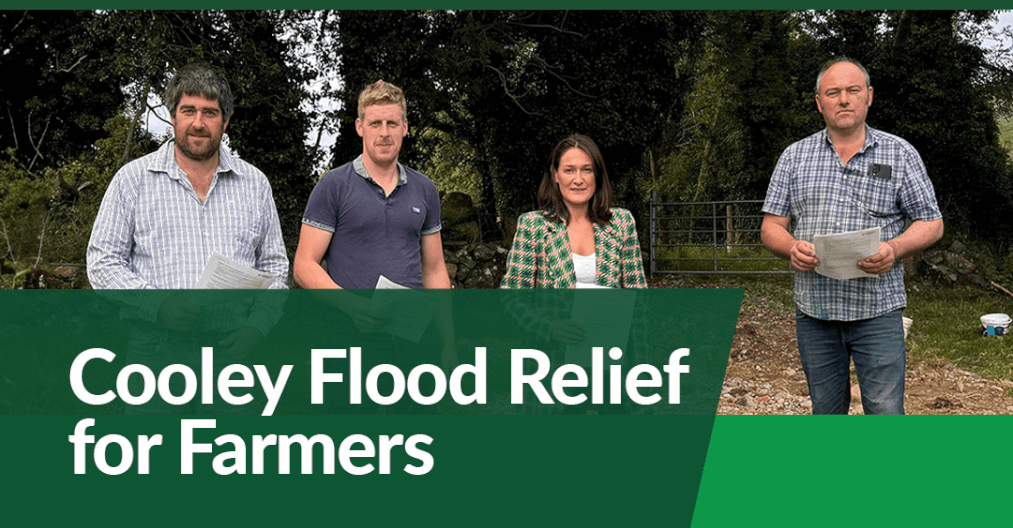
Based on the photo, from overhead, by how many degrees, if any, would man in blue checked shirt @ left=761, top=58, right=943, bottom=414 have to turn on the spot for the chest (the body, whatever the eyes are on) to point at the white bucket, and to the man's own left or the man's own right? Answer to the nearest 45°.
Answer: approximately 180°

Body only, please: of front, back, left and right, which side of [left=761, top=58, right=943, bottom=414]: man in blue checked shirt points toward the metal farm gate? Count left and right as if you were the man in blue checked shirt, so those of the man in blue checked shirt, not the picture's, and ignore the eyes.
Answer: back

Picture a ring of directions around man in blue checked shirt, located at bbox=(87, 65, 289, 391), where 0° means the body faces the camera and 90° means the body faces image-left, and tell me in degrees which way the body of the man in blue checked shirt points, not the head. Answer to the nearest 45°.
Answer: approximately 0°

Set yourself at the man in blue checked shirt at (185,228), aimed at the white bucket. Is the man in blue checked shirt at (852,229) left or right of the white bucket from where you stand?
right

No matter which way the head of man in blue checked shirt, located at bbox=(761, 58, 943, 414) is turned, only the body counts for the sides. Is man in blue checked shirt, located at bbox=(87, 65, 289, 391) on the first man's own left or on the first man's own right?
on the first man's own right

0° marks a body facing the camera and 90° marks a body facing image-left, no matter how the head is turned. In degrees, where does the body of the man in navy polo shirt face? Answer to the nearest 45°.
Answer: approximately 0°
